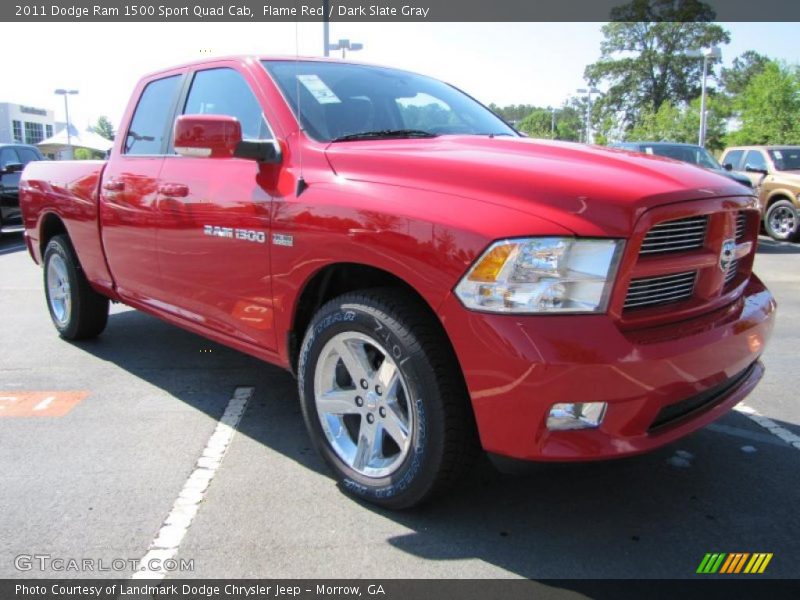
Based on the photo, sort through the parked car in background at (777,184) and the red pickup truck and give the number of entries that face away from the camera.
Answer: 0

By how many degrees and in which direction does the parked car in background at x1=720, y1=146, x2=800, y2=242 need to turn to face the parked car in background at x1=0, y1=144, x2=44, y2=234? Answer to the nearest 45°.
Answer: approximately 90° to its right

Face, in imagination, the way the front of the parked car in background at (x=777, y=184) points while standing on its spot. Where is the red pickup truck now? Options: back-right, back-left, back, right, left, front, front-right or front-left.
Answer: front-right

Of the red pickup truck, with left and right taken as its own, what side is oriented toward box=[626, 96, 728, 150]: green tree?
left

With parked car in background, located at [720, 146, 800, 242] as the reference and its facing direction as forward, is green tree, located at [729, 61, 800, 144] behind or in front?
behind

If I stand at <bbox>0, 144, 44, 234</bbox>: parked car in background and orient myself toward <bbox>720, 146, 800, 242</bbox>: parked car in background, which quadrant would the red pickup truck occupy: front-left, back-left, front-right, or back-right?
front-right

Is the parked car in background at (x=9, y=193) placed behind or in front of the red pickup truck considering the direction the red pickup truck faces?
behind

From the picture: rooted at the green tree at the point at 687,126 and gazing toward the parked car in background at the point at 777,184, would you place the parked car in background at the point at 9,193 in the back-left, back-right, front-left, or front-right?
front-right

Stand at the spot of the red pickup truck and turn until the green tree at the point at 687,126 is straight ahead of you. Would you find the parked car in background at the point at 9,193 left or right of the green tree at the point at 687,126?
left

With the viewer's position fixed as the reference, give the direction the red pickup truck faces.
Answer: facing the viewer and to the right of the viewer

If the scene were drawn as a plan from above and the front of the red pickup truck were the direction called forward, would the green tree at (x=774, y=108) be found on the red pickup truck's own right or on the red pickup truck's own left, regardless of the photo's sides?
on the red pickup truck's own left
